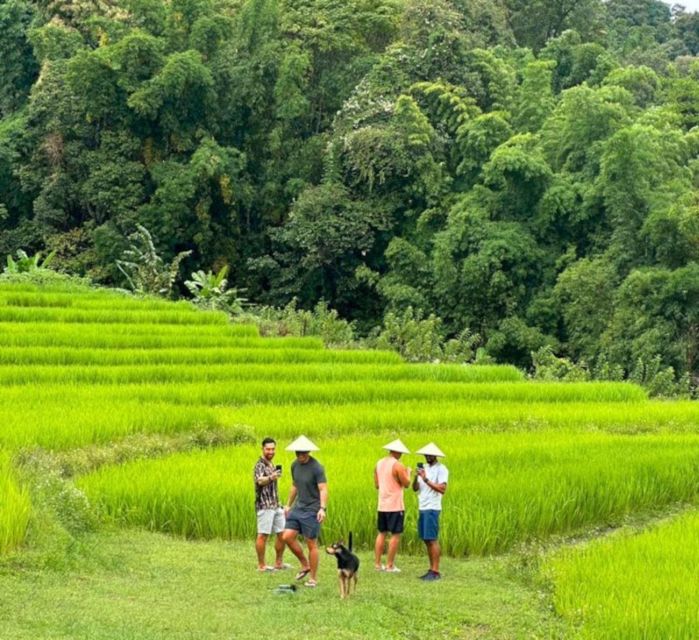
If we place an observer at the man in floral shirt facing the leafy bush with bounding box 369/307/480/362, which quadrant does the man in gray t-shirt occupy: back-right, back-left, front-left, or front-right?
back-right

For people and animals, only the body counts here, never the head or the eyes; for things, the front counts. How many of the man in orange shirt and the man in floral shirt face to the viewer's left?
0

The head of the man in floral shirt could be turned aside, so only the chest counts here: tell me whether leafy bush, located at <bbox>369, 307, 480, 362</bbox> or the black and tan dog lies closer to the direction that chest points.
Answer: the black and tan dog

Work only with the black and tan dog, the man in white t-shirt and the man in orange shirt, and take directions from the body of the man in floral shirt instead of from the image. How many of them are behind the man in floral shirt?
0

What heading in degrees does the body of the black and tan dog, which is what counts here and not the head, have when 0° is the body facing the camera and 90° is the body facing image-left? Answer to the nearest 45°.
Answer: approximately 45°

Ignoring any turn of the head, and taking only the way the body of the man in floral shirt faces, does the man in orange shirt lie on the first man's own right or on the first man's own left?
on the first man's own left

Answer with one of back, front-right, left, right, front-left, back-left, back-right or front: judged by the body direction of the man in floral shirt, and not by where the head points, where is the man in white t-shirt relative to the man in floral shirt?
front-left

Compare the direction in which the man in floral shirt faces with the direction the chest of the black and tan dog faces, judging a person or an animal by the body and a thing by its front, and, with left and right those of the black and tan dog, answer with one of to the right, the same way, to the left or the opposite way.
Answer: to the left

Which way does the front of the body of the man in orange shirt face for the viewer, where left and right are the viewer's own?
facing away from the viewer and to the right of the viewer

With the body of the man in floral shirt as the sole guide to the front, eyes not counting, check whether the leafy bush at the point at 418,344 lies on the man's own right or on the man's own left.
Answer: on the man's own left

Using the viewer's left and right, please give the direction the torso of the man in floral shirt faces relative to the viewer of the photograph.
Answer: facing the viewer and to the right of the viewer

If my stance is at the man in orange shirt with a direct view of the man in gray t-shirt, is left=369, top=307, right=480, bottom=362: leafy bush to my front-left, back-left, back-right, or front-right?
back-right

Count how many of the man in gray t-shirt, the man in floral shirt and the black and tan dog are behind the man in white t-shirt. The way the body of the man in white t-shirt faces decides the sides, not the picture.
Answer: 0

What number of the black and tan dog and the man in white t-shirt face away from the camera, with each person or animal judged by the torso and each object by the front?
0

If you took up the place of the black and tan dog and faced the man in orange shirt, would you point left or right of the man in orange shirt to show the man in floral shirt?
left

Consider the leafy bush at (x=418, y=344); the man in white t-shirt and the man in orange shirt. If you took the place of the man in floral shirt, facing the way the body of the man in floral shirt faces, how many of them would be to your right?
0
